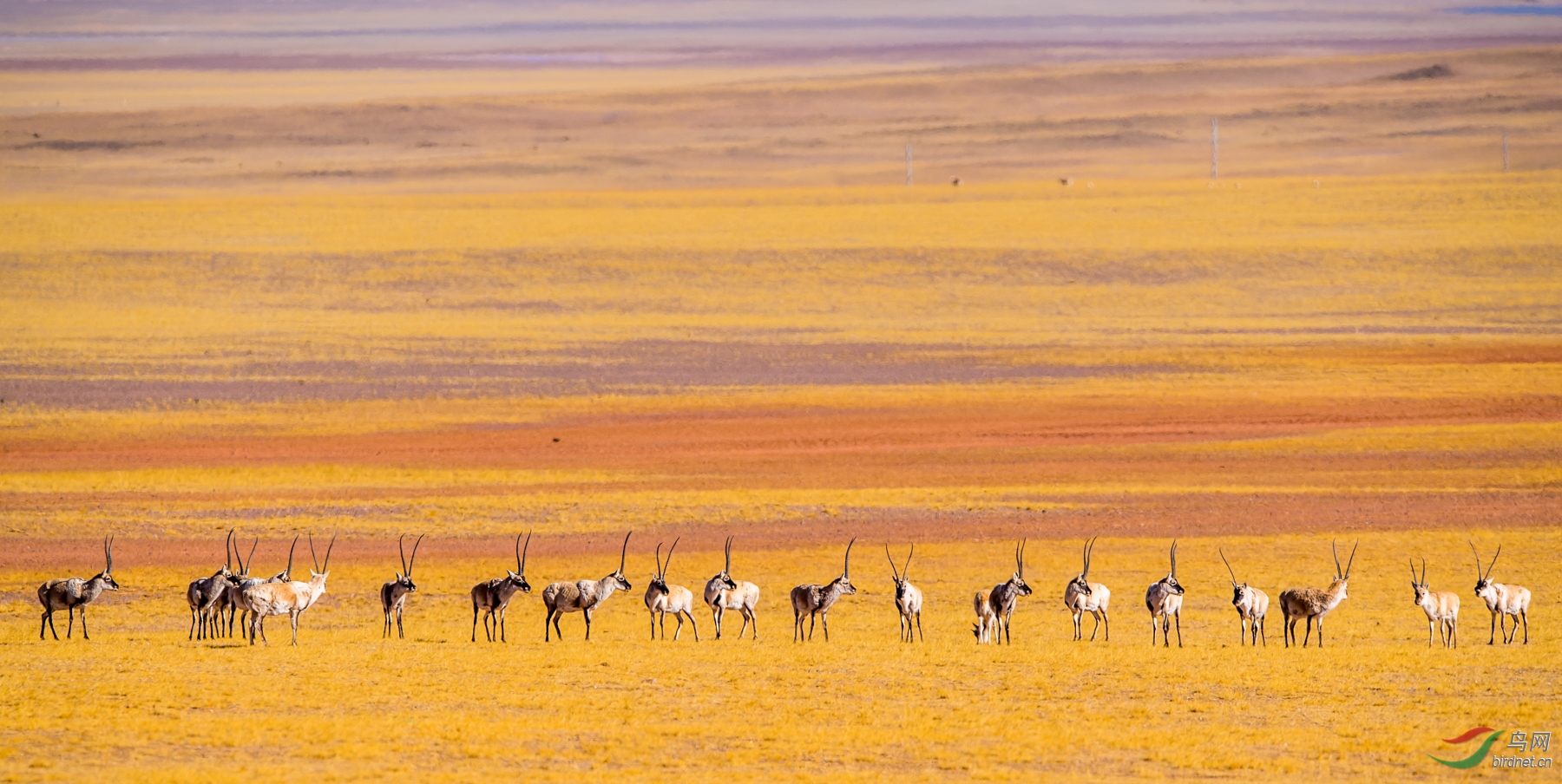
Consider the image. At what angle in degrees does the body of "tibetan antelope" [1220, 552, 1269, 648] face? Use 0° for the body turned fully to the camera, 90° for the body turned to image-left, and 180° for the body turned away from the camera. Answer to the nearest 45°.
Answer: approximately 45°

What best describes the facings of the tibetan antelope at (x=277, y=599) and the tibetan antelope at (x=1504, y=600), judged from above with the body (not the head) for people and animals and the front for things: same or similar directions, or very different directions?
very different directions

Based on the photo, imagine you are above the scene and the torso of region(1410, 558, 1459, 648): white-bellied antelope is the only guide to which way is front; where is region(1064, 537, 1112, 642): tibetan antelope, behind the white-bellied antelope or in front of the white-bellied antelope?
in front

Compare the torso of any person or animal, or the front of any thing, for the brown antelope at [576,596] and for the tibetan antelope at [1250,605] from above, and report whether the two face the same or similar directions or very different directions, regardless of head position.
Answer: very different directions

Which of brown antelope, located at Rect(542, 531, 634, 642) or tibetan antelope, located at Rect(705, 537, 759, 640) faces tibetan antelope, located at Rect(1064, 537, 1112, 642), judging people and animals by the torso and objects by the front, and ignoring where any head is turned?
the brown antelope

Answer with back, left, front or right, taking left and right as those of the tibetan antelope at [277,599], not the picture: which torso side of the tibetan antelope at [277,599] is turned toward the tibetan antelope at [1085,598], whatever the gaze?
front

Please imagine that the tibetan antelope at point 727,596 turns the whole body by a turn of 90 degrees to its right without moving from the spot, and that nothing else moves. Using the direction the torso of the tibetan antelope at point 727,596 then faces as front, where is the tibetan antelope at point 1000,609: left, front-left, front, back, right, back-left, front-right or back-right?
back-right

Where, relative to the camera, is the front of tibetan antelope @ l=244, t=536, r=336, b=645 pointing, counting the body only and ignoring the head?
to the viewer's right

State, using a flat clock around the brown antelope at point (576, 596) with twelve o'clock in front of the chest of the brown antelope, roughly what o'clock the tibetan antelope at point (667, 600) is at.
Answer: The tibetan antelope is roughly at 12 o'clock from the brown antelope.

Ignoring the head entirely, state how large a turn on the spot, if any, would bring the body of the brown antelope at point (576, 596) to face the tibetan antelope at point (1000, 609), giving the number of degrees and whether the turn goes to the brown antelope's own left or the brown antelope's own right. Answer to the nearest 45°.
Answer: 0° — it already faces it

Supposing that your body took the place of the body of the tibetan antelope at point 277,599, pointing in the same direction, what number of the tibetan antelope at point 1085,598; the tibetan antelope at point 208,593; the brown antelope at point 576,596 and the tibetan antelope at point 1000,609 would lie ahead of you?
3

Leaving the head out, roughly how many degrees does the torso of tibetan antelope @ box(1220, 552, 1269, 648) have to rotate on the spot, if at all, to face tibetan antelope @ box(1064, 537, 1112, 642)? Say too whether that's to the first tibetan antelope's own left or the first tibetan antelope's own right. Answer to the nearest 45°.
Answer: approximately 45° to the first tibetan antelope's own right

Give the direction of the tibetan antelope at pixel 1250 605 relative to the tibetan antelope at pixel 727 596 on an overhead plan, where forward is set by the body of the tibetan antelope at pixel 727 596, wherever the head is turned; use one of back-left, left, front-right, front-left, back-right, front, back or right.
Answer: back-left

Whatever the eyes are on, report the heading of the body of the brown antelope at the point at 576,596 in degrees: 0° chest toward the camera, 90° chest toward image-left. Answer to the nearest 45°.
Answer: approximately 270°

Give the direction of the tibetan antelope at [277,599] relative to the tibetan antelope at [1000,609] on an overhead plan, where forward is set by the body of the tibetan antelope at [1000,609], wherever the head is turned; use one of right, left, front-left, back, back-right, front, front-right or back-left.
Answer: back-right

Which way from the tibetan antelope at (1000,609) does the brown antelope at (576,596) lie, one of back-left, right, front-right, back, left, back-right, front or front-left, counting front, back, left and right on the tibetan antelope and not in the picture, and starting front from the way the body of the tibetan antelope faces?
back-right
